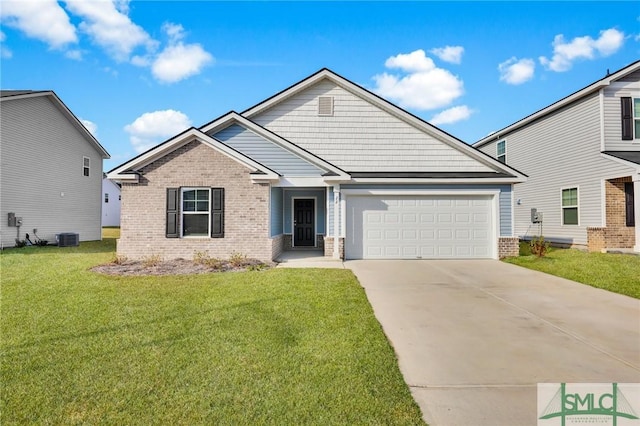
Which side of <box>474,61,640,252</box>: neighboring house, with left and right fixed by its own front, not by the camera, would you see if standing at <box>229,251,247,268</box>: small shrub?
right

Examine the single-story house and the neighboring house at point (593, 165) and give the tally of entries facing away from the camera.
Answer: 0

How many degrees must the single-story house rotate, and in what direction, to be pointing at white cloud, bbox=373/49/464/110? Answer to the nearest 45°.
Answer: approximately 135° to its left

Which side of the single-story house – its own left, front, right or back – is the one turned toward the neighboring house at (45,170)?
right

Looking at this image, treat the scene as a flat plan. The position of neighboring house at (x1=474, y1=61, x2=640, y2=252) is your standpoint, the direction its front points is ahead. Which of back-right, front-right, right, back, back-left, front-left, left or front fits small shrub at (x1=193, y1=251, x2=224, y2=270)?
right

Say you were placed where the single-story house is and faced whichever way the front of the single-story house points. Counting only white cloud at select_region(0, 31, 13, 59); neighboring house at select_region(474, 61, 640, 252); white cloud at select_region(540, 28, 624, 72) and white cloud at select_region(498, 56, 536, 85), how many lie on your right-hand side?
1

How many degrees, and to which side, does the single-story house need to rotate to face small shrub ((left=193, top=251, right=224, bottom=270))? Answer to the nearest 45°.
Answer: approximately 45° to its right

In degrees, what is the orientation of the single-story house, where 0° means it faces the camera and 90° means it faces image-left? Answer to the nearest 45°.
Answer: approximately 0°

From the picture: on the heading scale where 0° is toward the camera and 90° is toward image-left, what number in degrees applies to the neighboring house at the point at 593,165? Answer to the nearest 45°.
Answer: approximately 315°

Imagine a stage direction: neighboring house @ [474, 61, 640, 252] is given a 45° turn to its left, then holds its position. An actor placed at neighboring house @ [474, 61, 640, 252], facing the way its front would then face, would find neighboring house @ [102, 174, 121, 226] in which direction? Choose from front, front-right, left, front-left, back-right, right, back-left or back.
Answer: back
